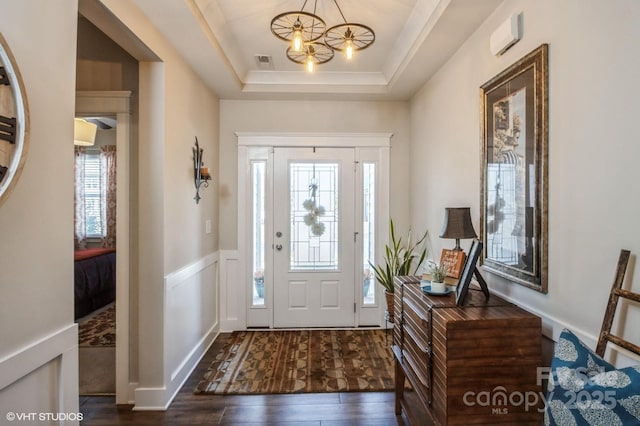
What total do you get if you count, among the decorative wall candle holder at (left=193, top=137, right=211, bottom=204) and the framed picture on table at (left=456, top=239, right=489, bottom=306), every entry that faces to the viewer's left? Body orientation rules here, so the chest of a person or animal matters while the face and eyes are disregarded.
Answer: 1

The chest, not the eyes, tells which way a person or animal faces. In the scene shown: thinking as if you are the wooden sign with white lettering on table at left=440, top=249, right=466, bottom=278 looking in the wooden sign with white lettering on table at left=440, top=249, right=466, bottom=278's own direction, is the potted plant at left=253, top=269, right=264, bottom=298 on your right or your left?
on your right

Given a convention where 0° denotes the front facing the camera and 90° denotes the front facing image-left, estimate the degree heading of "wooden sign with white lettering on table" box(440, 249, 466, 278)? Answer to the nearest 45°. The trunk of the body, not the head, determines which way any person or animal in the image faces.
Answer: approximately 45°

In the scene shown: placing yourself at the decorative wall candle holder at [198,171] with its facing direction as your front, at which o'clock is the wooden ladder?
The wooden ladder is roughly at 2 o'clock from the decorative wall candle holder.

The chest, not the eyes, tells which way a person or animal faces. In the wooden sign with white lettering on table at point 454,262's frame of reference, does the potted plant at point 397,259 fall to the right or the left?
on its right

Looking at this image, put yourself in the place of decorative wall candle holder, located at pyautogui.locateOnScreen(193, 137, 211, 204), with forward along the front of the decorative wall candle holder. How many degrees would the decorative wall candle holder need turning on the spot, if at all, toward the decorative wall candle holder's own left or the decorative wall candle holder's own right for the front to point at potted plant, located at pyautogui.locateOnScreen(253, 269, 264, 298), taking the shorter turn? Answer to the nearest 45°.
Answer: approximately 45° to the decorative wall candle holder's own left

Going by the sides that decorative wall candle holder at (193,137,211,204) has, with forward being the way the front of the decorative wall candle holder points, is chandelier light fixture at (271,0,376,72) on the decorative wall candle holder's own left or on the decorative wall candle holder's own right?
on the decorative wall candle holder's own right

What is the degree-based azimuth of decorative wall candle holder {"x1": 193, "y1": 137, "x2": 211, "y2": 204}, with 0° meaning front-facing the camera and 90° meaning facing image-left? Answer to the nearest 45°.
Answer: approximately 270°

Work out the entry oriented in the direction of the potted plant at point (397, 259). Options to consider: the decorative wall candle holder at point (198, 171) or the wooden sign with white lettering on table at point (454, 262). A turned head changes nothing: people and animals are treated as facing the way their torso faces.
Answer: the decorative wall candle holder

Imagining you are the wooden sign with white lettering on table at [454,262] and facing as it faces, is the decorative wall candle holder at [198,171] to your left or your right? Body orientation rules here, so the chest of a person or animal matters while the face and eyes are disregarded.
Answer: on your right

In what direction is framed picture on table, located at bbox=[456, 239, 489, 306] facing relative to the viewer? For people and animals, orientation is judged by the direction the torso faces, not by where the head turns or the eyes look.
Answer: to the viewer's left

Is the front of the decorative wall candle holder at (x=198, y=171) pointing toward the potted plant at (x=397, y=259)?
yes
